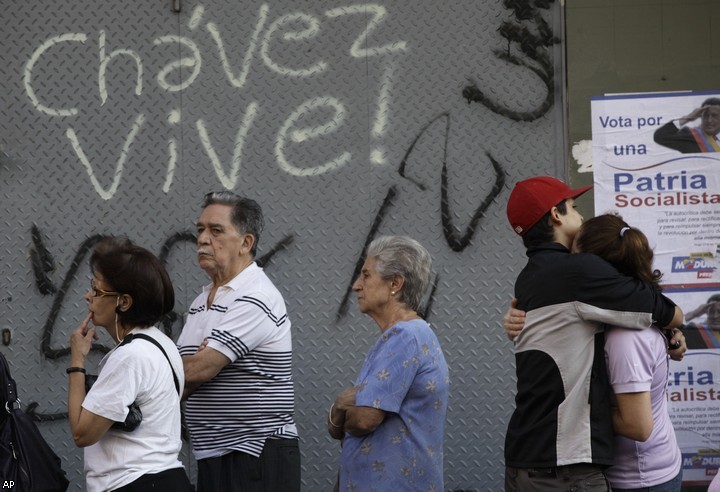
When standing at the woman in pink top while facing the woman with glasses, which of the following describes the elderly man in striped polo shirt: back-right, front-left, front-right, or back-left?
front-right

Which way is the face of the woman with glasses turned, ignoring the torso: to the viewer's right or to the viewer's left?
to the viewer's left

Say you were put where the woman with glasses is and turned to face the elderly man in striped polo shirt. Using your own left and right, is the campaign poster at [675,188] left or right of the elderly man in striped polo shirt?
right

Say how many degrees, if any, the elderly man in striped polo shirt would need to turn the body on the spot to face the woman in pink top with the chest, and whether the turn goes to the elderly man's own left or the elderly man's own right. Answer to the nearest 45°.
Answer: approximately 90° to the elderly man's own left

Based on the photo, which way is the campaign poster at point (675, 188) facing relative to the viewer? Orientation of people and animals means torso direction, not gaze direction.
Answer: toward the camera

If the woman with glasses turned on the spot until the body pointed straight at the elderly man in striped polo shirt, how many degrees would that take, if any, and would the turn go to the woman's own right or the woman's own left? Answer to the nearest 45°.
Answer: approximately 135° to the woman's own right

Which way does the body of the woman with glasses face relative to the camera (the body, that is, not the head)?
to the viewer's left

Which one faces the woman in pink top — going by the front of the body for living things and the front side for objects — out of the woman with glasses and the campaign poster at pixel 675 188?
the campaign poster

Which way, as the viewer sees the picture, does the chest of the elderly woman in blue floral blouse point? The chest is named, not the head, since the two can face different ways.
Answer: to the viewer's left

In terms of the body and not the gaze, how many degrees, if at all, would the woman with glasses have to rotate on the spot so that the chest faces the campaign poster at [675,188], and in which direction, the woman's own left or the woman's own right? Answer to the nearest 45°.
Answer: approximately 180°

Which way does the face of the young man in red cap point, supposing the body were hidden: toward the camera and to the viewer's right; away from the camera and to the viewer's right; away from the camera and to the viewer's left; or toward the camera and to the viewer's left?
away from the camera and to the viewer's right

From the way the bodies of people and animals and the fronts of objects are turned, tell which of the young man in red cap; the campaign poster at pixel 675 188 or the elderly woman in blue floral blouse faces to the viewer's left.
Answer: the elderly woman in blue floral blouse

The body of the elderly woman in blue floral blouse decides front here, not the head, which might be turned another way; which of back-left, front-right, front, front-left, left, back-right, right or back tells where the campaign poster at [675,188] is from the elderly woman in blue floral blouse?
back-right

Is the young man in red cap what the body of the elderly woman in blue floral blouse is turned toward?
no

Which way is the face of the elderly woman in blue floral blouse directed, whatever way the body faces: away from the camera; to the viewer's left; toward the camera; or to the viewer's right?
to the viewer's left

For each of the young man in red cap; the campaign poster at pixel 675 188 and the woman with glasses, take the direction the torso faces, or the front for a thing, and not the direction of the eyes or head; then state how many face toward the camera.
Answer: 1

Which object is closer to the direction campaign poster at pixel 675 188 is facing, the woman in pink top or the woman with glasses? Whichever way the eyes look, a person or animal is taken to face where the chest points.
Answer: the woman in pink top

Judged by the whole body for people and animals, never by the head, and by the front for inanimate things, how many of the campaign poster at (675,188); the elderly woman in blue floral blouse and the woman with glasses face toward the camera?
1
